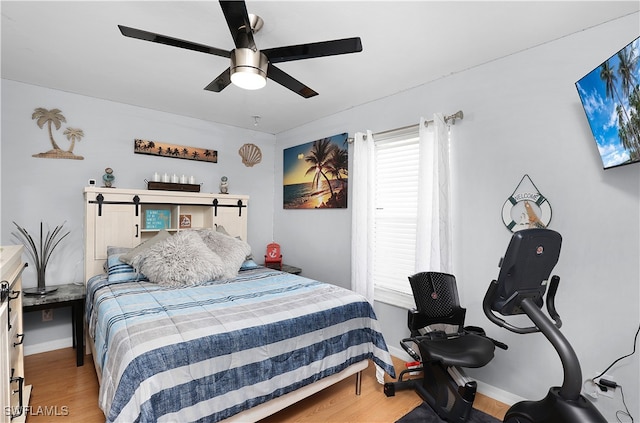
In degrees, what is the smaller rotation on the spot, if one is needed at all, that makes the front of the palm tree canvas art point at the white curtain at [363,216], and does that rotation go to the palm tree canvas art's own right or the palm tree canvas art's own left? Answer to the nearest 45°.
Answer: approximately 90° to the palm tree canvas art's own left

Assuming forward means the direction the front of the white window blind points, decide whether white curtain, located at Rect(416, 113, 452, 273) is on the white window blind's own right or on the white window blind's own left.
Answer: on the white window blind's own left

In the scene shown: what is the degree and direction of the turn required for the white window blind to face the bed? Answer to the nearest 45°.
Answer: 0° — it already faces it

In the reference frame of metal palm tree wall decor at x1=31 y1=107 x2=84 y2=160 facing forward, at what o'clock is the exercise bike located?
The exercise bike is roughly at 11 o'clock from the metal palm tree wall decor.

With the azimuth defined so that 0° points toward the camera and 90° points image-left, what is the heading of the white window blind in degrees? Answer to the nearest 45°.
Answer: approximately 45°

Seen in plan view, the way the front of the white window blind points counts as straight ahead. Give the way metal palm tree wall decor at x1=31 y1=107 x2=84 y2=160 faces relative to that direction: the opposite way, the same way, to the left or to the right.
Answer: to the left

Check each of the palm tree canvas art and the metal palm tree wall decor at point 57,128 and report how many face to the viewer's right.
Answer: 0

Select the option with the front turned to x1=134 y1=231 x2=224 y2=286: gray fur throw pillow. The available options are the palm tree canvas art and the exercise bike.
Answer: the palm tree canvas art

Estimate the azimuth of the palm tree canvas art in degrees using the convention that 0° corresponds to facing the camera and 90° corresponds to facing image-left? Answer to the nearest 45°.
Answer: approximately 45°

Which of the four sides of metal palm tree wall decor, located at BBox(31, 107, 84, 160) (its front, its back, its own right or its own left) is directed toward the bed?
front

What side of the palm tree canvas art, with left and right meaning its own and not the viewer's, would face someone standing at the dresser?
front
